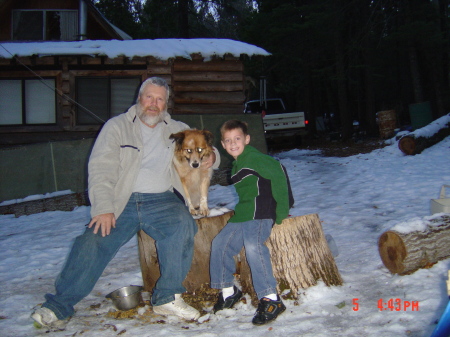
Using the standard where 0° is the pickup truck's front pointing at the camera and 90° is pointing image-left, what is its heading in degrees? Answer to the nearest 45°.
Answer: approximately 135°

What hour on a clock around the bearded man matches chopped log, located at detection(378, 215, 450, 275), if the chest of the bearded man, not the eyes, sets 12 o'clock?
The chopped log is roughly at 9 o'clock from the bearded man.

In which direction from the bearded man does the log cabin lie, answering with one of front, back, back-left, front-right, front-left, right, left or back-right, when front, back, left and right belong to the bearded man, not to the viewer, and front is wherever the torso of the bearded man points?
back

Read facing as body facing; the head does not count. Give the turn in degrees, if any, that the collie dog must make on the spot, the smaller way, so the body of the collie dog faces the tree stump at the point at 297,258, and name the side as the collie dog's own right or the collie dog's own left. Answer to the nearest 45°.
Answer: approximately 45° to the collie dog's own left

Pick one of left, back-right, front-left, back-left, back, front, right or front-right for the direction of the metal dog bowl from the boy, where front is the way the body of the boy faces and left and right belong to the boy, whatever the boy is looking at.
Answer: front-right

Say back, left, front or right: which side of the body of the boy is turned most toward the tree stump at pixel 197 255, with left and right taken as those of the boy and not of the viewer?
right

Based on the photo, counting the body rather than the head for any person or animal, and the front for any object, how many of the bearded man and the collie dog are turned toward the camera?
2

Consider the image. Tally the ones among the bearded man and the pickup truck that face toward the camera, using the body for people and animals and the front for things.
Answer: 1
